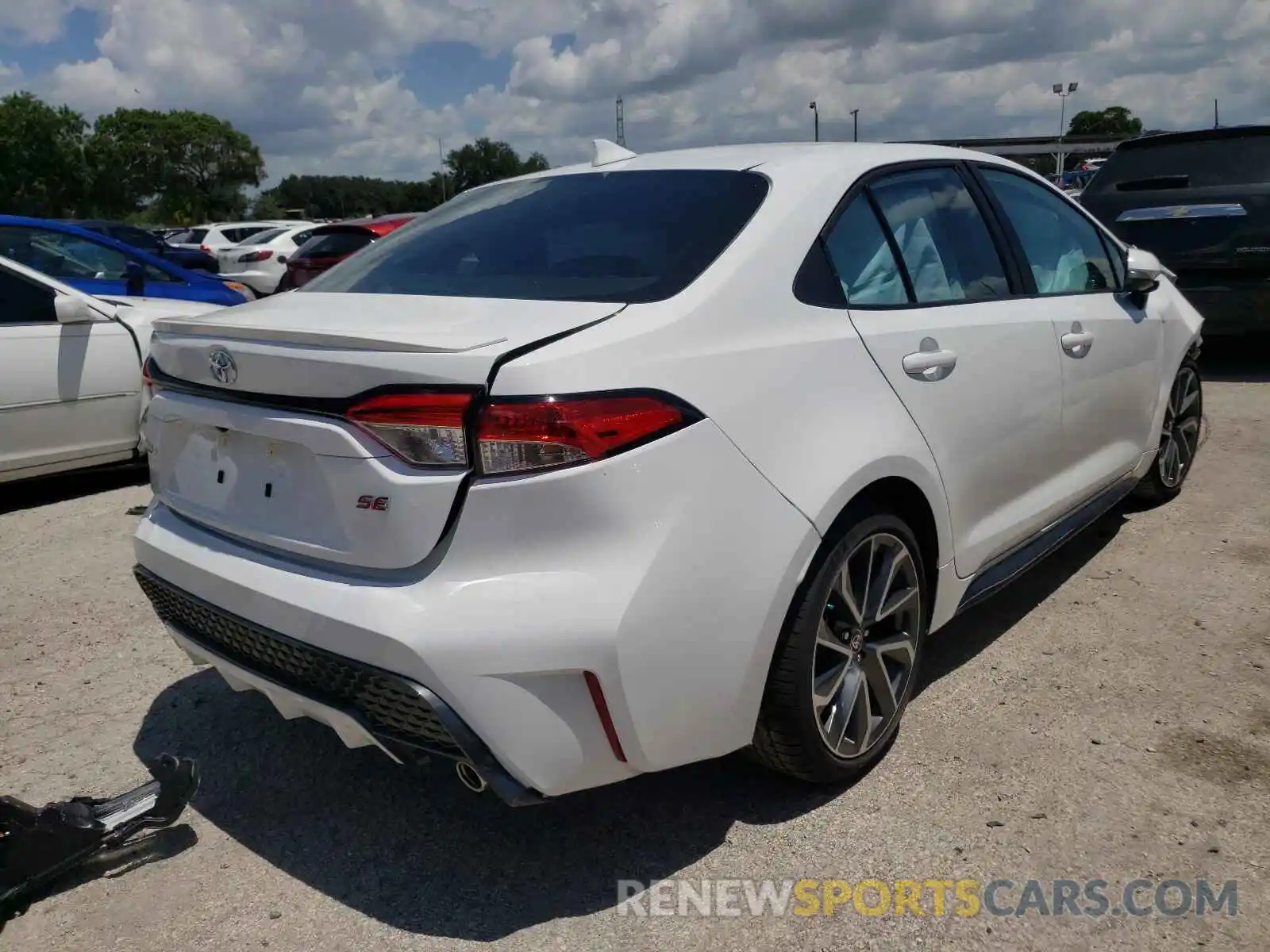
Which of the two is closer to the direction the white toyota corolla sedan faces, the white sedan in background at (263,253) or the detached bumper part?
the white sedan in background

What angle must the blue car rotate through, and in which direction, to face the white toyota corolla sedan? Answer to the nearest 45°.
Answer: approximately 90° to its right

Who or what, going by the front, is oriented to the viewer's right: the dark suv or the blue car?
the blue car

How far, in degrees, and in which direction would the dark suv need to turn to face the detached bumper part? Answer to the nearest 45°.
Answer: approximately 180°

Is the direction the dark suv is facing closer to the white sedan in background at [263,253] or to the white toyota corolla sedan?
the white sedan in background

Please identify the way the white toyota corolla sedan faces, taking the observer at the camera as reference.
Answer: facing away from the viewer and to the right of the viewer

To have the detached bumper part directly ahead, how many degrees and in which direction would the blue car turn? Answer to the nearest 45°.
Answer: approximately 90° to its right

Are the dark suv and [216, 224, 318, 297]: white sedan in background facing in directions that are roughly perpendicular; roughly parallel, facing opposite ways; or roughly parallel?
roughly parallel

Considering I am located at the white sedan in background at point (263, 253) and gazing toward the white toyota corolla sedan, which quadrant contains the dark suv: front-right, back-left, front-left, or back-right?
front-left

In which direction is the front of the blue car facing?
to the viewer's right

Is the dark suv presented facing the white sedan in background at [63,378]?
no

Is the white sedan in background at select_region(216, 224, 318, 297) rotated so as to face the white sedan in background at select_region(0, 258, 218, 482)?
no

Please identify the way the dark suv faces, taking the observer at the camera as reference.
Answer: facing away from the viewer

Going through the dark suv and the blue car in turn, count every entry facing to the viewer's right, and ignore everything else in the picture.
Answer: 1

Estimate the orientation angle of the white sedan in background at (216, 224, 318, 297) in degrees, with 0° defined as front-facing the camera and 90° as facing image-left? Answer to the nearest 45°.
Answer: approximately 225°
